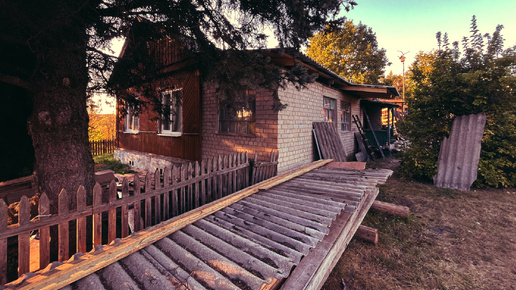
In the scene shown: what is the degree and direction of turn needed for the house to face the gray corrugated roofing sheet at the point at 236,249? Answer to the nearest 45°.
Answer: approximately 45° to its left

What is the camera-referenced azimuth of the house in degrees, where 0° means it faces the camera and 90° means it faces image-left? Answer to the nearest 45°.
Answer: approximately 45°

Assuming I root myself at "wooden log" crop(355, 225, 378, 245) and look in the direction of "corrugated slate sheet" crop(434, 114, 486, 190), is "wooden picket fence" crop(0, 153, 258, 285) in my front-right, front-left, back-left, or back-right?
back-left

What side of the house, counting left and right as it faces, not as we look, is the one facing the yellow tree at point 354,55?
back

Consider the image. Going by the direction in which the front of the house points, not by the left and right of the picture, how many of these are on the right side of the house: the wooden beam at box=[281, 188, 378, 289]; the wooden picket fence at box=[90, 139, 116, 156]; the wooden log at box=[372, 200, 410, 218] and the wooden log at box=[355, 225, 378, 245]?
1

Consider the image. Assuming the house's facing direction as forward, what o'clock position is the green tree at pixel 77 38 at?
The green tree is roughly at 11 o'clock from the house.

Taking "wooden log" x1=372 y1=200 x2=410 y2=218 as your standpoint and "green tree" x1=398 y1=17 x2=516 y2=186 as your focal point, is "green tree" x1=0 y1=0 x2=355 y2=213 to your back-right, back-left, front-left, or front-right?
back-left
